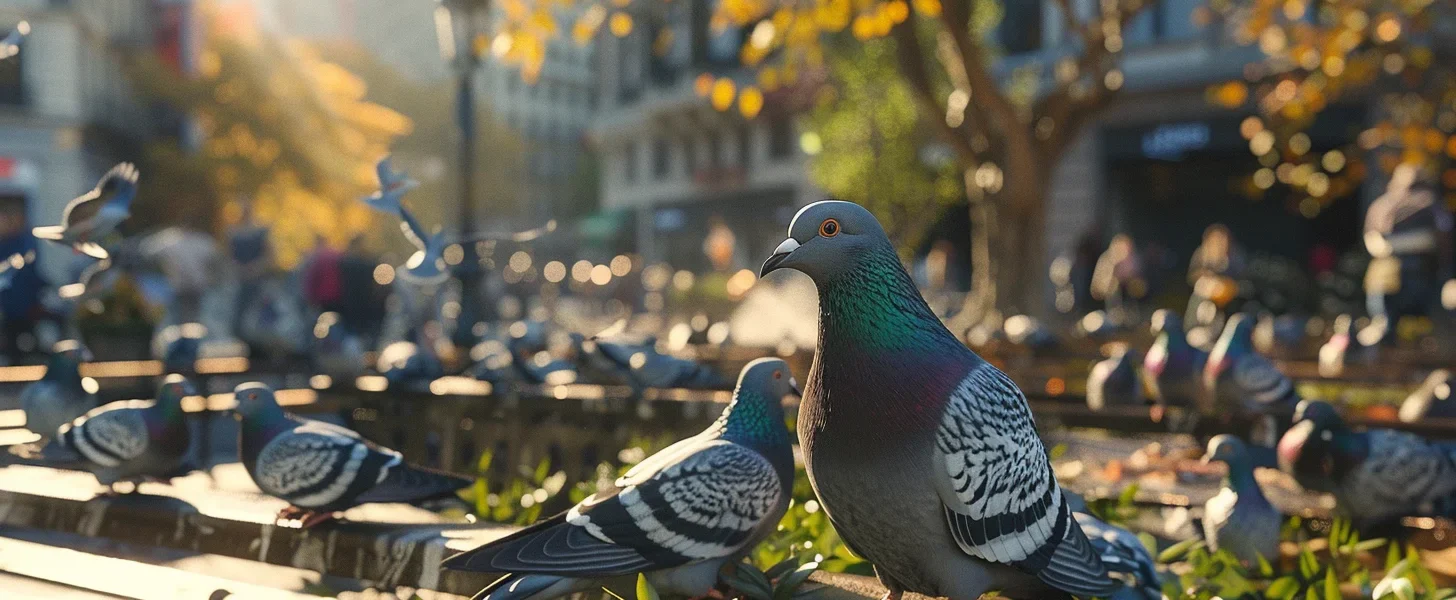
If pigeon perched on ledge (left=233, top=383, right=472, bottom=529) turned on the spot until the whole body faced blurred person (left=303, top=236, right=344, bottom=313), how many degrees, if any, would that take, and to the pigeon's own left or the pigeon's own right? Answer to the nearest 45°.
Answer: approximately 90° to the pigeon's own right

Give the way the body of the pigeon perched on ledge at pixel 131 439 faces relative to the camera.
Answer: to the viewer's right

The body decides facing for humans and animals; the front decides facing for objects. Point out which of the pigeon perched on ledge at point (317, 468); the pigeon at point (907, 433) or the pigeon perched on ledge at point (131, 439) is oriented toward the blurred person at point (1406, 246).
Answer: the pigeon perched on ledge at point (131, 439)

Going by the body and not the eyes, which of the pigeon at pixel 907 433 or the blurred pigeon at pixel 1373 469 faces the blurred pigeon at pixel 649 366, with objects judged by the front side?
the blurred pigeon at pixel 1373 469

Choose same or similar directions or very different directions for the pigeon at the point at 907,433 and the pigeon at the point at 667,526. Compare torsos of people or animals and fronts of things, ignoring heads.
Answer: very different directions

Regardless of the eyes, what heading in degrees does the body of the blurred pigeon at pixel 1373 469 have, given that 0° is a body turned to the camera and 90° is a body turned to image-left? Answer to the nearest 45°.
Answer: approximately 90°

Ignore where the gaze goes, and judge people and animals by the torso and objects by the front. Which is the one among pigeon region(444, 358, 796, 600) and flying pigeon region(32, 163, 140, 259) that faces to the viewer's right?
the pigeon

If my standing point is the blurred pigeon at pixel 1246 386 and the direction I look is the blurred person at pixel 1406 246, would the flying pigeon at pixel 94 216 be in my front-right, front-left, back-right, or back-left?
back-left

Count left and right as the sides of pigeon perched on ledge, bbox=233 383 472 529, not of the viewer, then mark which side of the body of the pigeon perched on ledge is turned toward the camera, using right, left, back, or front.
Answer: left

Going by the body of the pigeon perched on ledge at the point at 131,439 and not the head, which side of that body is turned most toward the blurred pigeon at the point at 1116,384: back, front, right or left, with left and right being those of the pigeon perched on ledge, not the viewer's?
front

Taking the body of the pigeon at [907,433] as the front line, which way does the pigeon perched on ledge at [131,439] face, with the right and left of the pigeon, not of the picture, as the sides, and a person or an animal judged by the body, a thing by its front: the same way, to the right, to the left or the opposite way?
the opposite way

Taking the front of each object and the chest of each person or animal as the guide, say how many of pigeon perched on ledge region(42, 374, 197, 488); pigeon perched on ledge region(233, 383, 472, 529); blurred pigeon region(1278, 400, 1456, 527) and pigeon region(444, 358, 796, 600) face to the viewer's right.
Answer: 2
